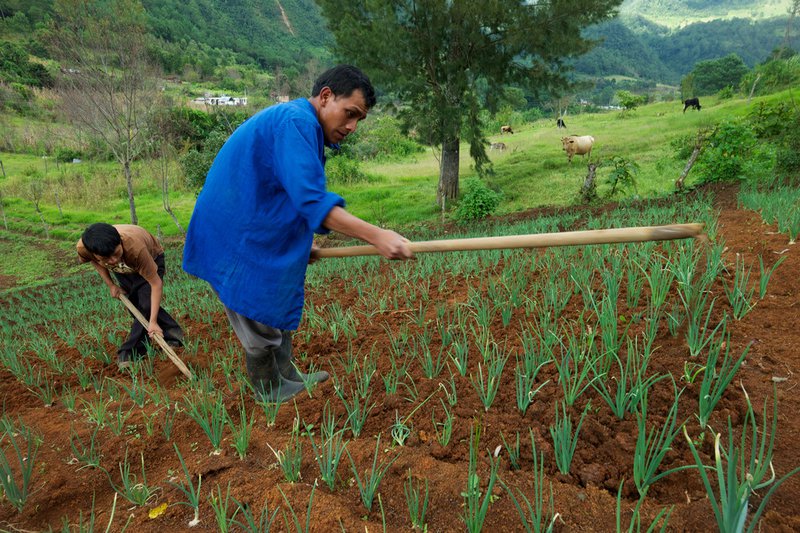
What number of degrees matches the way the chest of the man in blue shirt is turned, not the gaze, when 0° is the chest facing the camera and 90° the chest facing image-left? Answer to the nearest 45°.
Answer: approximately 270°

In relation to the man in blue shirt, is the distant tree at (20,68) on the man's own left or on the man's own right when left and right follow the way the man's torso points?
on the man's own left

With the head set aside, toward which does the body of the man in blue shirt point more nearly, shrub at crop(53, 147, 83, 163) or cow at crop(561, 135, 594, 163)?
the cow

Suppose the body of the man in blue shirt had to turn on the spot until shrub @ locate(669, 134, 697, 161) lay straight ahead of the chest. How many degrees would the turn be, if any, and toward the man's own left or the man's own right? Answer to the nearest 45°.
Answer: approximately 45° to the man's own left

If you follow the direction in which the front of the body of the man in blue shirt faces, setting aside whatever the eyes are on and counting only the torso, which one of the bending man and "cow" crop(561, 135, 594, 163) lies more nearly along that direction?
the cow

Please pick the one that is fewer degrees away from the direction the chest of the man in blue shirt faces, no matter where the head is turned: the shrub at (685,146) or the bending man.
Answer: the shrub

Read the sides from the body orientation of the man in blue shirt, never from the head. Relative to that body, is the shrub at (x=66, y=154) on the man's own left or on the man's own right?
on the man's own left

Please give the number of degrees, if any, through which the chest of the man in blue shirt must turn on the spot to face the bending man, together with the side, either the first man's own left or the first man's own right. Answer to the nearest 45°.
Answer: approximately 135° to the first man's own left

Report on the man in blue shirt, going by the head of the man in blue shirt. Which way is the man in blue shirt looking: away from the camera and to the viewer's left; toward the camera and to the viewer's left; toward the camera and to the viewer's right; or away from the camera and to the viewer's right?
toward the camera and to the viewer's right

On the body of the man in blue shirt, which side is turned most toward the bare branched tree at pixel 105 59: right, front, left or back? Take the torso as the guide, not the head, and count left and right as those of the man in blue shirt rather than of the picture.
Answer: left

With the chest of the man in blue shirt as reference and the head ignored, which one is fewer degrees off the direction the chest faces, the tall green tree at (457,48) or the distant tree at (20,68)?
the tall green tree
